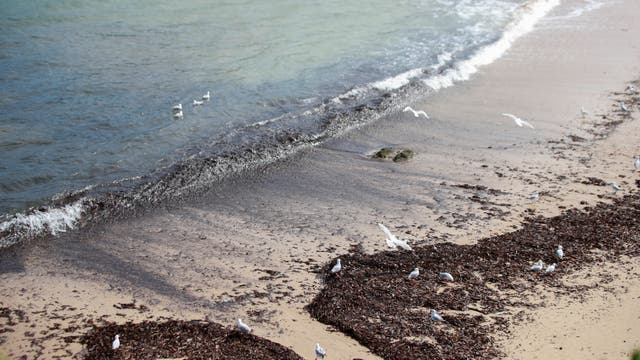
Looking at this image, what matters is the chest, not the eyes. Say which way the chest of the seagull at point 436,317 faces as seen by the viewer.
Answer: to the viewer's left

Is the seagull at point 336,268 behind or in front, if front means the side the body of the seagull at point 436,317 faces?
in front

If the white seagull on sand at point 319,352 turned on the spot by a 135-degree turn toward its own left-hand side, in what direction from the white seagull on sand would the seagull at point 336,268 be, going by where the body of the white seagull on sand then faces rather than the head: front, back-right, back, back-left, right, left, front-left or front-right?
back-left

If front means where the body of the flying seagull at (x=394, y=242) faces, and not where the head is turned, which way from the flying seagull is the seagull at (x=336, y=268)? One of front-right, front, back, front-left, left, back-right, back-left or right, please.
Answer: front

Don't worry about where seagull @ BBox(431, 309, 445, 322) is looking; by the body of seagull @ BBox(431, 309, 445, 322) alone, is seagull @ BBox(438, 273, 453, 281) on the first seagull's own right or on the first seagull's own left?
on the first seagull's own right
